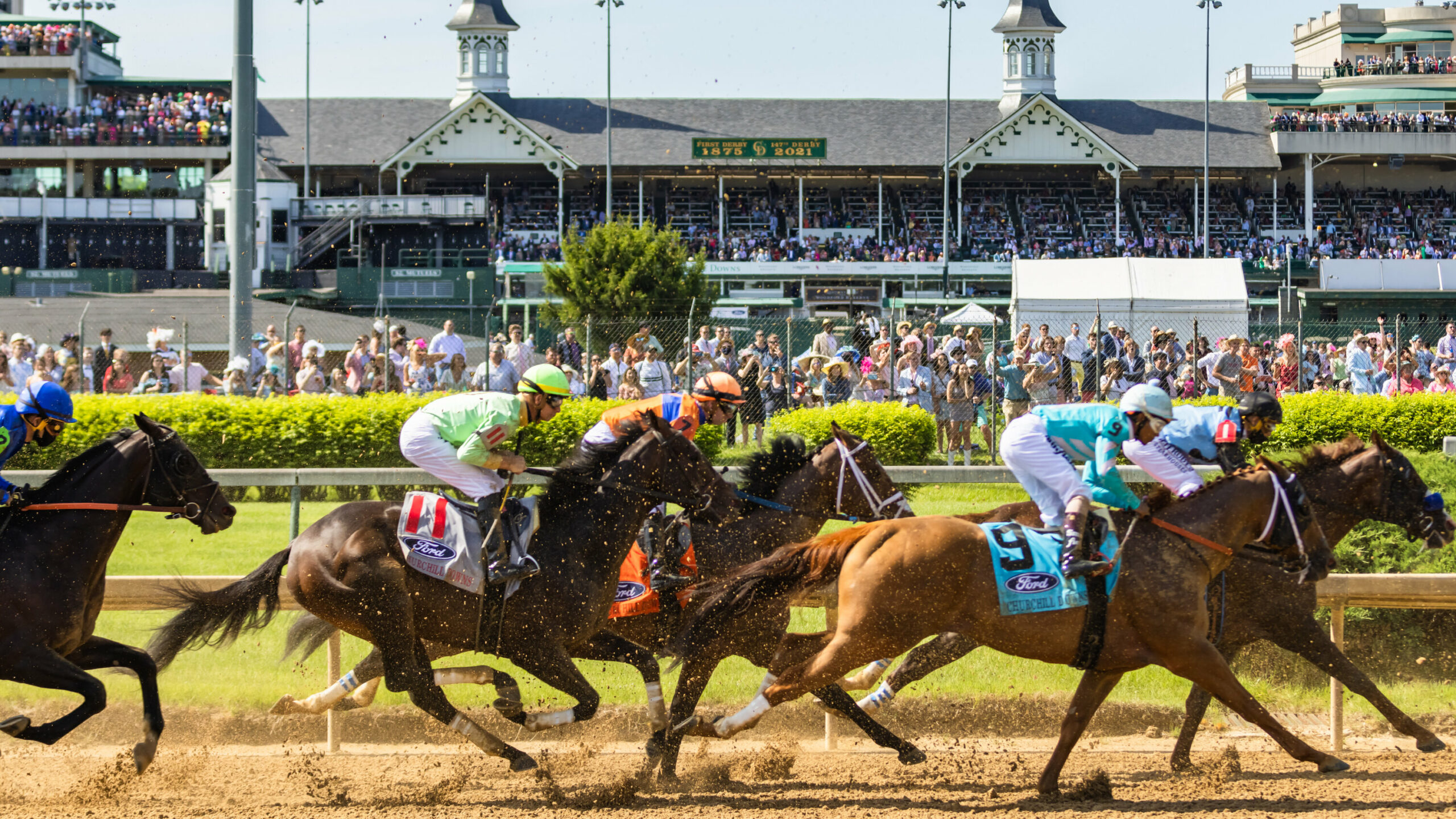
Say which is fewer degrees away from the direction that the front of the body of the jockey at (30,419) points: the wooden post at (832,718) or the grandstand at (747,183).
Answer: the wooden post

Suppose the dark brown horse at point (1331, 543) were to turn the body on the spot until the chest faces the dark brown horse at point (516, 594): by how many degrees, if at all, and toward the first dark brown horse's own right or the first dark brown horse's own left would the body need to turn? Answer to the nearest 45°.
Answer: approximately 180°

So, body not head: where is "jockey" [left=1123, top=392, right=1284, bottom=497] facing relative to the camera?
to the viewer's right

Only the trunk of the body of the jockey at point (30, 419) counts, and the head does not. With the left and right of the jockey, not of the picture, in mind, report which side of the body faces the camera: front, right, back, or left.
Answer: right

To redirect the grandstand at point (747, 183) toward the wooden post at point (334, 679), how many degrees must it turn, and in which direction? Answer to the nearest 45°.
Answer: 0° — it already faces it

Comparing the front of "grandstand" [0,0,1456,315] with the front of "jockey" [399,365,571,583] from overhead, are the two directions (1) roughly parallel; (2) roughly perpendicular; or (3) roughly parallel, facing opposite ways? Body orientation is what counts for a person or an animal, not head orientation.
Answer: roughly perpendicular

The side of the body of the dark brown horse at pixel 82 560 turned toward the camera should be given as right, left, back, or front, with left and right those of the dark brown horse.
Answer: right

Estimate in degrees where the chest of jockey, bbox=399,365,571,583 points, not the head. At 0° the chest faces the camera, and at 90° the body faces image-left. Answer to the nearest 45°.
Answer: approximately 270°

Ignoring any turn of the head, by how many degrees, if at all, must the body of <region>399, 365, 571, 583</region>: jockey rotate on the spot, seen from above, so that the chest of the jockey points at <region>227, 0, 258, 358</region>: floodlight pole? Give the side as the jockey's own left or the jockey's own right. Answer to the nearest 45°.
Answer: approximately 90° to the jockey's own left

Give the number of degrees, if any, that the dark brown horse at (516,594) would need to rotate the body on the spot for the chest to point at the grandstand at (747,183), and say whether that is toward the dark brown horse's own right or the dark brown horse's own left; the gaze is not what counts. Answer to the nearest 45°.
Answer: approximately 90° to the dark brown horse's own left

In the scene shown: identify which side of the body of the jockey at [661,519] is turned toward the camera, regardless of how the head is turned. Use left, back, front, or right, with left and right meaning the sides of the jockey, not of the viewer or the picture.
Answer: right
